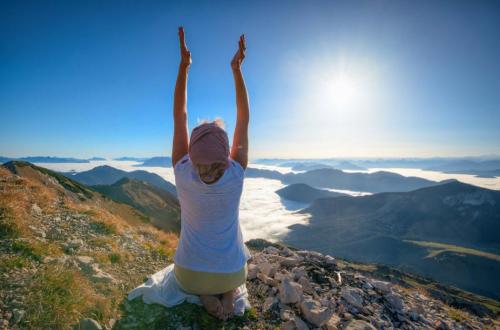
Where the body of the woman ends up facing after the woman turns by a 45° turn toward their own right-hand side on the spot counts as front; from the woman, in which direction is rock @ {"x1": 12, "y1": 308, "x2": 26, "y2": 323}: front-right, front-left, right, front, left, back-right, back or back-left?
back-left

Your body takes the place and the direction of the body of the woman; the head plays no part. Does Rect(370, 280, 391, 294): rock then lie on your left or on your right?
on your right

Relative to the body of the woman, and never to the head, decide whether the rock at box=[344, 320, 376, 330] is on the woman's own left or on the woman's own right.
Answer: on the woman's own right

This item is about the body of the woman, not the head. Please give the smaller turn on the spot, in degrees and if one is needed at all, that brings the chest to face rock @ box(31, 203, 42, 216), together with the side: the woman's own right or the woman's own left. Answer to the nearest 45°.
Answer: approximately 45° to the woman's own left

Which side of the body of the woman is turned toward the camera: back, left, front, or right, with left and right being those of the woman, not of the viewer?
back

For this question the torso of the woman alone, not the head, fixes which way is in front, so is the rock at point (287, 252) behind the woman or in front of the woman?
in front

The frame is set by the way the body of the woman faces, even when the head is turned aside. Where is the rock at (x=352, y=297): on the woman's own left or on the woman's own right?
on the woman's own right

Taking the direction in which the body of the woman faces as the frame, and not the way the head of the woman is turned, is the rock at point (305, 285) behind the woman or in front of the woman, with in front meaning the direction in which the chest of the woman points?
in front
